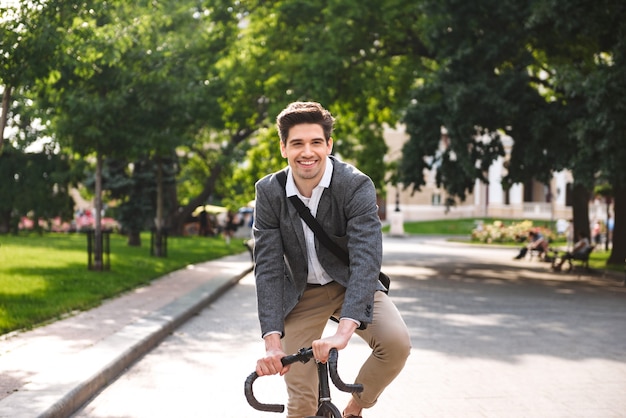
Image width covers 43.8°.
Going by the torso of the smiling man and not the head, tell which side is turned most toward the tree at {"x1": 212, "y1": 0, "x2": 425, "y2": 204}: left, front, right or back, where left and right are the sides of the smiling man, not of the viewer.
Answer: back

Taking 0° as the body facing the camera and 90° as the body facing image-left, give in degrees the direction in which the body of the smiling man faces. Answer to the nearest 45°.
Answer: approximately 0°

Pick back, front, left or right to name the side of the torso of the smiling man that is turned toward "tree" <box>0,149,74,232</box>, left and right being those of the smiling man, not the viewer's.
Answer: back

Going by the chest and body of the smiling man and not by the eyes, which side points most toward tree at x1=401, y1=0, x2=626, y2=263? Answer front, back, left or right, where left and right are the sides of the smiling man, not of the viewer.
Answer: back

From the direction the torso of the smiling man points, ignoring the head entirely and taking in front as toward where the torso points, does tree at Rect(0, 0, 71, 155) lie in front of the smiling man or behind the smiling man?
behind

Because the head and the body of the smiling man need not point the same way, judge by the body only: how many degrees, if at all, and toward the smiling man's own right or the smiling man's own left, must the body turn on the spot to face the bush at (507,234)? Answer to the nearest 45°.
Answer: approximately 180°
